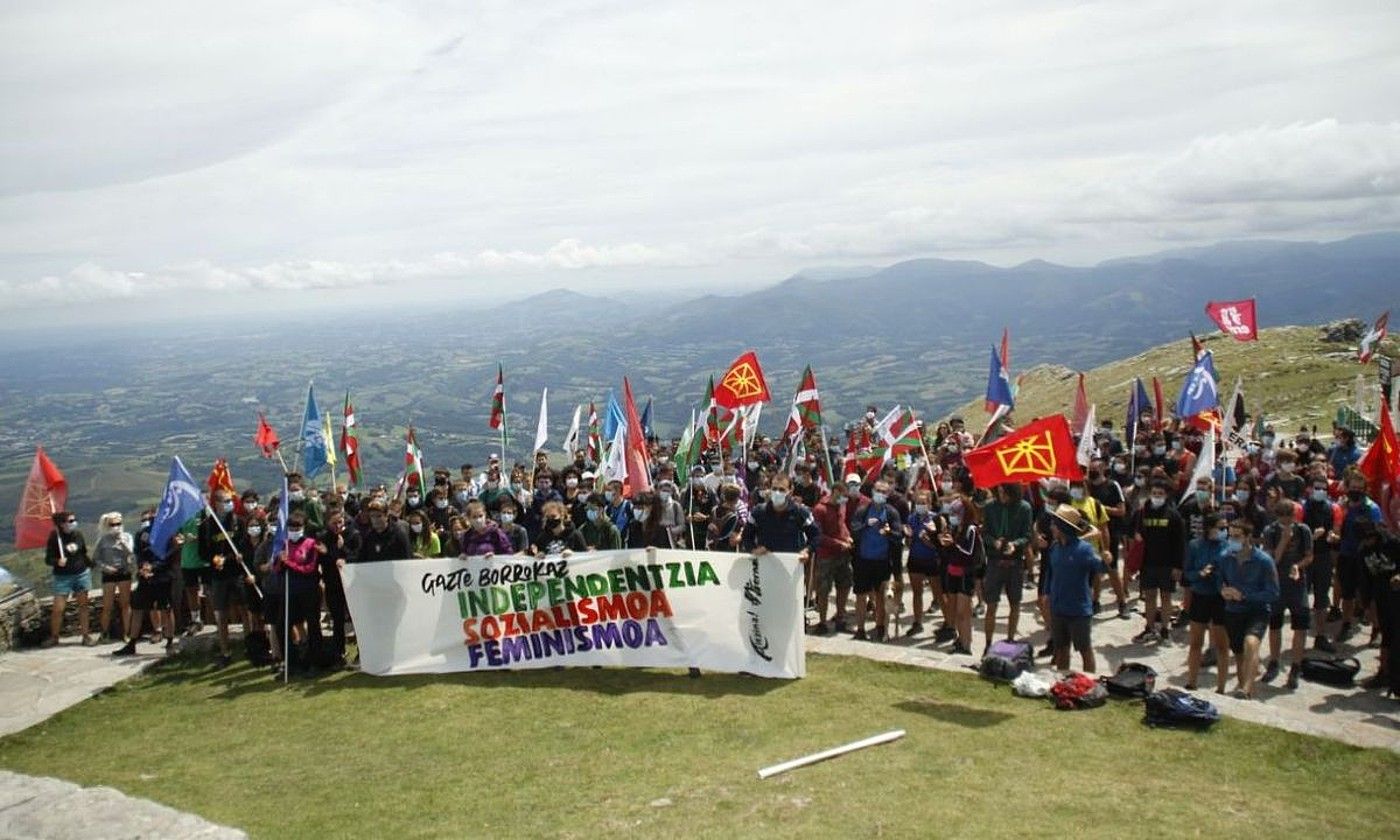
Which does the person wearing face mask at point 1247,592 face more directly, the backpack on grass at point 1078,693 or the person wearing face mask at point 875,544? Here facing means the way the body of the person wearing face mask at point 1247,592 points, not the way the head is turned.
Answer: the backpack on grass

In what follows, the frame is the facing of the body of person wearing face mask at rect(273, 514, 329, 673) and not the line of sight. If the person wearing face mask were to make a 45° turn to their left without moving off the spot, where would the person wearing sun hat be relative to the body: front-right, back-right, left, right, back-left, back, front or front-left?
front

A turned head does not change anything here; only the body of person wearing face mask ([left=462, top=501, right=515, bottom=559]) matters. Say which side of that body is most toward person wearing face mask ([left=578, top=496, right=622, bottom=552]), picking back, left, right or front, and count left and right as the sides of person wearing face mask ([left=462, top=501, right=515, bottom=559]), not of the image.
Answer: left

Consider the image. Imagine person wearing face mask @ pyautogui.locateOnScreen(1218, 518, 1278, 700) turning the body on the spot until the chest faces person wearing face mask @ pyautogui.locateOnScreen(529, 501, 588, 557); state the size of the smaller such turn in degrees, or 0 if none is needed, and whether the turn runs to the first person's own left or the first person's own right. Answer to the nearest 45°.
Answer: approximately 45° to the first person's own right

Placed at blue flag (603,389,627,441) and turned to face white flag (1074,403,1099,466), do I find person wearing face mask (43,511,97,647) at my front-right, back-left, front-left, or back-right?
back-right

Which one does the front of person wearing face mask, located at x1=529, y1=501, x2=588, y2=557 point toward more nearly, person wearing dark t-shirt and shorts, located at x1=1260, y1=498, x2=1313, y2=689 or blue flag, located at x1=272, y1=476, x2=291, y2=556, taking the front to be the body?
the person wearing dark t-shirt and shorts

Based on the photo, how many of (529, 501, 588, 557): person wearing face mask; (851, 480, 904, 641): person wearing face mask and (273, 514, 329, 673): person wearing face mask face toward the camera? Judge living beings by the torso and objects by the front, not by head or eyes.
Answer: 3

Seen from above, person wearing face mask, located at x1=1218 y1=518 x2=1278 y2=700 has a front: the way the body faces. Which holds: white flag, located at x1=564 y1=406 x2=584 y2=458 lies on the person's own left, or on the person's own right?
on the person's own right

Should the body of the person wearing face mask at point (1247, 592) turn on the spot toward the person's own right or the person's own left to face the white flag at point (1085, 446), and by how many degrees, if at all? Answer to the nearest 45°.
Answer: approximately 135° to the person's own right
